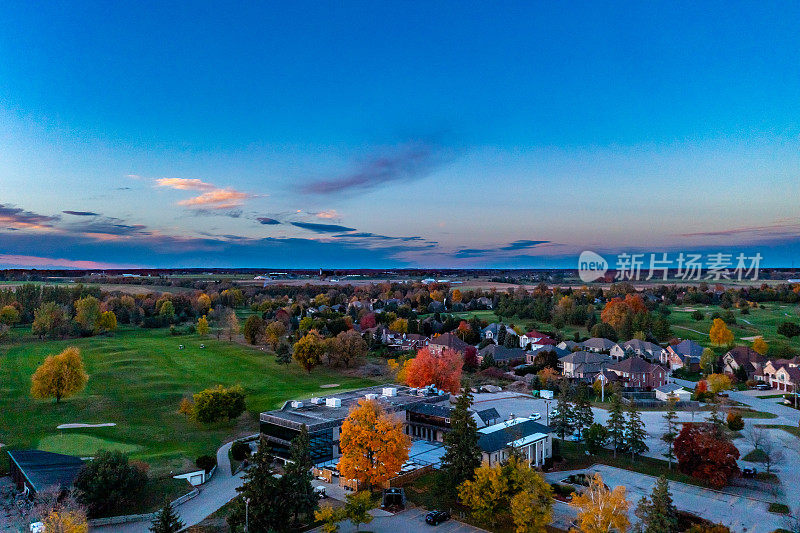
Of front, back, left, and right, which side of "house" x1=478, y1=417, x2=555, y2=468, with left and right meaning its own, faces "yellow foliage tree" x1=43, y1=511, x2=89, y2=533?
right

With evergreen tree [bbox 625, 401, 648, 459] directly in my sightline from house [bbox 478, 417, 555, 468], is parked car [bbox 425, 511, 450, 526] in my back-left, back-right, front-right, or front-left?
back-right

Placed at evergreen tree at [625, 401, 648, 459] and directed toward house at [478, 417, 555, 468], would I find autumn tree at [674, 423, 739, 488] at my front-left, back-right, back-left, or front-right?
back-left

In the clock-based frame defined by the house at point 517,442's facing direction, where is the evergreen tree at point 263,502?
The evergreen tree is roughly at 3 o'clock from the house.

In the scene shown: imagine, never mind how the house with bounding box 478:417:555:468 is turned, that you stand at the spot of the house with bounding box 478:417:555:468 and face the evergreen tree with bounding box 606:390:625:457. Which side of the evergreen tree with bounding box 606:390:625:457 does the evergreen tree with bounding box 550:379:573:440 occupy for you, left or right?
left

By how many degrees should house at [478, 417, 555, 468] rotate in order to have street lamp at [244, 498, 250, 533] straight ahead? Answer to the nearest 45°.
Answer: approximately 90° to its right

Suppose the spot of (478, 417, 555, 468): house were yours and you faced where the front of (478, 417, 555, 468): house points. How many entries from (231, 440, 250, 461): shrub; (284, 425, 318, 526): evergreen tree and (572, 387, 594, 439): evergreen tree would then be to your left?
1

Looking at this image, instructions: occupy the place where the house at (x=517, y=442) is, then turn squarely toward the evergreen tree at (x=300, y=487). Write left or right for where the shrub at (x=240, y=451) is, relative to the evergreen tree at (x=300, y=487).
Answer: right

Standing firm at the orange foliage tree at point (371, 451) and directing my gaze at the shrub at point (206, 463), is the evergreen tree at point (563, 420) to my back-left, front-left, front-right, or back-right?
back-right

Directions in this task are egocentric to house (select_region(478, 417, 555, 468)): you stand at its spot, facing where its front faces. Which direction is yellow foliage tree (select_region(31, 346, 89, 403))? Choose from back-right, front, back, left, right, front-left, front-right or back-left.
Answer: back-right

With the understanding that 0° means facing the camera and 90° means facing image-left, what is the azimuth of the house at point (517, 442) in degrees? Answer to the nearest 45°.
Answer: approximately 315°

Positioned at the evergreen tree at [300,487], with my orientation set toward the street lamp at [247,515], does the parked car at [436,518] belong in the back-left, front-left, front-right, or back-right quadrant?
back-left

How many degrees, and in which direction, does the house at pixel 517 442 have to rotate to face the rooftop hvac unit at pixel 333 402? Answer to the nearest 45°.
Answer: approximately 135° to its right

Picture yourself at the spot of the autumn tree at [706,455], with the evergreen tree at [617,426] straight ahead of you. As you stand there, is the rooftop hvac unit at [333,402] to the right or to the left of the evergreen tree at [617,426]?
left
